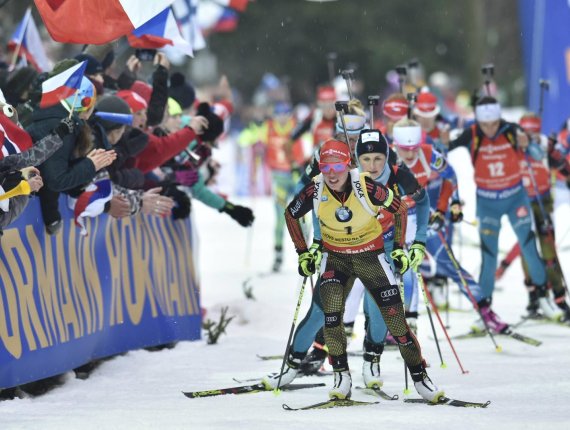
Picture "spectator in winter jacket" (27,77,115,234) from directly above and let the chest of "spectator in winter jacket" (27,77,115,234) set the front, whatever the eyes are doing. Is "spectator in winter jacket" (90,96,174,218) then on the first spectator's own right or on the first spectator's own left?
on the first spectator's own left

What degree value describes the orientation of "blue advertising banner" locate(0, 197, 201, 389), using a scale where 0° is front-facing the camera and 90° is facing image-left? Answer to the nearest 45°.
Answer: approximately 315°

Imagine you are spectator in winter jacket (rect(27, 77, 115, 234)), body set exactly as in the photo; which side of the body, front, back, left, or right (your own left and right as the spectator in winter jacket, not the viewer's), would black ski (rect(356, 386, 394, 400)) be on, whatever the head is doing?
front

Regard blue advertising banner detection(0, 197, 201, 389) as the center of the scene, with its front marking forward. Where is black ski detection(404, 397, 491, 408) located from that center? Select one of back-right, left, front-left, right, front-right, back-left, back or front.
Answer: front

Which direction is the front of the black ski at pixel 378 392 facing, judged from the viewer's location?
facing the viewer and to the right of the viewer

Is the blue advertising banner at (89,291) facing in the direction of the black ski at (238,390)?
yes

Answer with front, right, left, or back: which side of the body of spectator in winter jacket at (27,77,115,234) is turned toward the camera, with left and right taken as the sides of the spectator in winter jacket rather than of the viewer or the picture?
right

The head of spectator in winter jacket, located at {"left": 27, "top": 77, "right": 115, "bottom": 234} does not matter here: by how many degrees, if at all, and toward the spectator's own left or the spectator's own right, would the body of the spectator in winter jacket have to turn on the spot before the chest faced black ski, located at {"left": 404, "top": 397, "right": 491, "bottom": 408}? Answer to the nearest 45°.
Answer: approximately 45° to the spectator's own right

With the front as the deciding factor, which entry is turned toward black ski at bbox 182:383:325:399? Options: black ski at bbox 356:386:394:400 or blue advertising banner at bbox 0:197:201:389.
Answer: the blue advertising banner

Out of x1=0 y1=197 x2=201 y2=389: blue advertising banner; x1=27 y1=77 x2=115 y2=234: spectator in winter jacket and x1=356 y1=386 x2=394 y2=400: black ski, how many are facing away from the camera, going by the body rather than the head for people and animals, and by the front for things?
0

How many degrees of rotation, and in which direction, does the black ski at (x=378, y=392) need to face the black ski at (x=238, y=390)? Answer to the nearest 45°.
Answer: approximately 135° to its right
